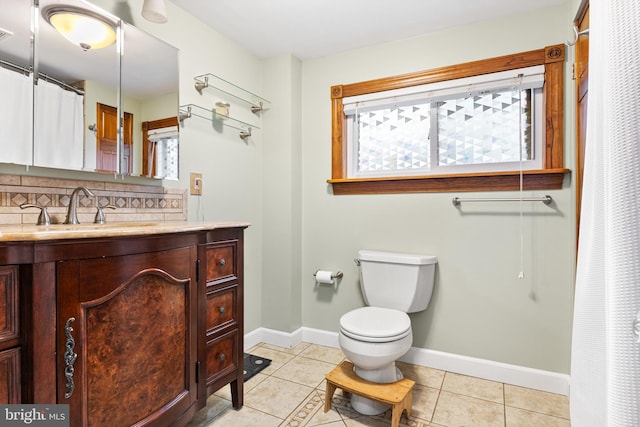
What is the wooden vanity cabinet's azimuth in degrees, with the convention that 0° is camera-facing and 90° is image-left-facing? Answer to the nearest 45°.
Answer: approximately 315°

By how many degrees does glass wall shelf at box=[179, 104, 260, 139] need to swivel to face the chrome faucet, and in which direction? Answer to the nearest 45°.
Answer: approximately 90° to its right

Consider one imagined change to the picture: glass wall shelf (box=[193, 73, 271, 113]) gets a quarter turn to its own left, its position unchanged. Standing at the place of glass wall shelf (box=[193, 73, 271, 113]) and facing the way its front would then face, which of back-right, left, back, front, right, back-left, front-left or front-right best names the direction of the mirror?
back

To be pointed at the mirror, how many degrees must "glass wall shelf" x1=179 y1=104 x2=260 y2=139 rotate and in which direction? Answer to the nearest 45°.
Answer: approximately 90° to its right

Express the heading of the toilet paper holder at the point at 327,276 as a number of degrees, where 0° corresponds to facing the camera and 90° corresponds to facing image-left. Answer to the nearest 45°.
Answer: approximately 45°

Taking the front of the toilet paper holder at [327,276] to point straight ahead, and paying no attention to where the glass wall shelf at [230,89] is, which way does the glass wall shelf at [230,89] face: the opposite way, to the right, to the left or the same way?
to the left
